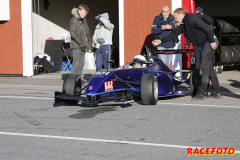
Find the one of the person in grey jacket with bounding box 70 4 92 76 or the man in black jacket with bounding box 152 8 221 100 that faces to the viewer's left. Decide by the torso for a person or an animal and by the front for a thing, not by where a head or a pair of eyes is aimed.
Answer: the man in black jacket

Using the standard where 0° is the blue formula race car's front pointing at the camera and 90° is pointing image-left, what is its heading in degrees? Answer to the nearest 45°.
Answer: approximately 45°

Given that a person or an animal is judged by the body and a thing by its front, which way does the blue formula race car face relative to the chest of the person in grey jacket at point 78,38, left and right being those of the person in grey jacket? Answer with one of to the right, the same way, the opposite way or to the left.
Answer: to the right

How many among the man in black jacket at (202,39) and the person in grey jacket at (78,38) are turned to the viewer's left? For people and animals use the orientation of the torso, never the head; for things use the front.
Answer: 1

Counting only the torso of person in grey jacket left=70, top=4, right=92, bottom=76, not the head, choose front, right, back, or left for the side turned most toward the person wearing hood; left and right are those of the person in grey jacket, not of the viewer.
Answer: left

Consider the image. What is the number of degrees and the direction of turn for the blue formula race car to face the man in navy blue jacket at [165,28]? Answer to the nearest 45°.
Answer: approximately 135° to its right

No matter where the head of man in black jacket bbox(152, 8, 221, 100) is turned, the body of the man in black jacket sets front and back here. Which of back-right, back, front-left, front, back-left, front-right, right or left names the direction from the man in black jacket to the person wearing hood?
front-right

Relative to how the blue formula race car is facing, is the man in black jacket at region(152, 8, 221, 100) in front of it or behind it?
behind

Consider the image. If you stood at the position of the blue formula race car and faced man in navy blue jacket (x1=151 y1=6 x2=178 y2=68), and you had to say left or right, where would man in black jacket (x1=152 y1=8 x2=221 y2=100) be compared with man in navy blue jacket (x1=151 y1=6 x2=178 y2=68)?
right

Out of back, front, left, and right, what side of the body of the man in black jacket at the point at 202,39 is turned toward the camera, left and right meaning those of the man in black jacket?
left

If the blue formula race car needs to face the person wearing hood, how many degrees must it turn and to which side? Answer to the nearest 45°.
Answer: approximately 135° to its right

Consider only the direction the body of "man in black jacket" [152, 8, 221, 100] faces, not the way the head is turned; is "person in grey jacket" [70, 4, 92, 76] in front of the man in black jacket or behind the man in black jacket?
in front

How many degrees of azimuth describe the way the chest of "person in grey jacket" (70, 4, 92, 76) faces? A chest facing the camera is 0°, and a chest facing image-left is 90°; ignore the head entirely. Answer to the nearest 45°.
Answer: approximately 315°

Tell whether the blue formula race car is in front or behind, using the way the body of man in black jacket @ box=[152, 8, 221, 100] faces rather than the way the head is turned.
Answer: in front
